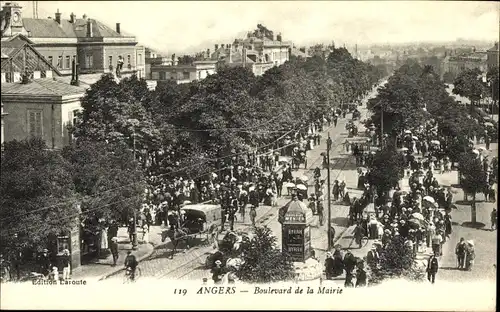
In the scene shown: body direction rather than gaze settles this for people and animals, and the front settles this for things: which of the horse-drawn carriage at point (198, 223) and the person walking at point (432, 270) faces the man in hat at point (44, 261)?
the horse-drawn carriage

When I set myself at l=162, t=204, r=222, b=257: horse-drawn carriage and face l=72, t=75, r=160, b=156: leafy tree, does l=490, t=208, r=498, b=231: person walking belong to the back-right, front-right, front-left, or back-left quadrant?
back-right

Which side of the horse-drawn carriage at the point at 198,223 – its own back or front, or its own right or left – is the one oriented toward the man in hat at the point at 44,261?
front

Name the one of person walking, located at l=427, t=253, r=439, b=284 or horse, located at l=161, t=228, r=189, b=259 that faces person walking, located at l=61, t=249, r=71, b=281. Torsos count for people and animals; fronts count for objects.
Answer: the horse

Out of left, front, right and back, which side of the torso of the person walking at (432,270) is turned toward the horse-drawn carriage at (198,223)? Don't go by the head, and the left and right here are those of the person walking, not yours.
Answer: right

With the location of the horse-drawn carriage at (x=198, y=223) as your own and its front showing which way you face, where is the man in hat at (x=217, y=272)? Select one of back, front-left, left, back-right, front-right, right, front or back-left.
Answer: front-left

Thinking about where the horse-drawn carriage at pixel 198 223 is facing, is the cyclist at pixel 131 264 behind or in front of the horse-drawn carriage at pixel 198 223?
in front

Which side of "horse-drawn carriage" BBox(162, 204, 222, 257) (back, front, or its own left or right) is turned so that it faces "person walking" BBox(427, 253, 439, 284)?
left

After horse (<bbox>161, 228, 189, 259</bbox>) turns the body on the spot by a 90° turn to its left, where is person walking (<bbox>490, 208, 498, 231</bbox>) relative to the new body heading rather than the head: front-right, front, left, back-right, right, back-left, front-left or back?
front-left

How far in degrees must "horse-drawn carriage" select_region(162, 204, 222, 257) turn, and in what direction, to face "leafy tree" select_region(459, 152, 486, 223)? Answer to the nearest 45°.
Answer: approximately 135° to its left

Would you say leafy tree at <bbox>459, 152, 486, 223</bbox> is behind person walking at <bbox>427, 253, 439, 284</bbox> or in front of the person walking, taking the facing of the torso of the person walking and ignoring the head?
in front

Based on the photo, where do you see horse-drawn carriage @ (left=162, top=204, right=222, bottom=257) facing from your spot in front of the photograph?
facing the viewer and to the left of the viewer
